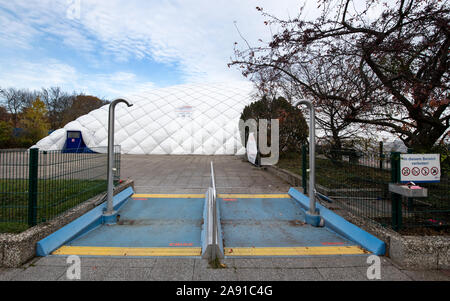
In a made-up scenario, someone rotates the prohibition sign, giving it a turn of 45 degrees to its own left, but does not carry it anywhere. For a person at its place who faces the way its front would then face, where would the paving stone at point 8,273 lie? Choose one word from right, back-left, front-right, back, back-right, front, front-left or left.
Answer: right

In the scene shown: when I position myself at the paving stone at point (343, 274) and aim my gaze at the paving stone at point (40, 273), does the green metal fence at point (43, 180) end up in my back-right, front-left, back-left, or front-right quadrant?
front-right

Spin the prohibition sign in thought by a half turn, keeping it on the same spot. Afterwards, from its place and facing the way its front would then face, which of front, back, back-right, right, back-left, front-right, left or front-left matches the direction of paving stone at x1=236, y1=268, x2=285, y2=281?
back-left

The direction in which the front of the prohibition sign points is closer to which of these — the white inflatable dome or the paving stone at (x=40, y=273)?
the paving stone

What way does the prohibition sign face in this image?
toward the camera

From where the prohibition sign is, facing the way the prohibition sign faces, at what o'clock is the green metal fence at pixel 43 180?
The green metal fence is roughly at 2 o'clock from the prohibition sign.

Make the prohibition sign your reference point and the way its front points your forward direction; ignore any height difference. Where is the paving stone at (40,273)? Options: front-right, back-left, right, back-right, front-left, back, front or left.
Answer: front-right

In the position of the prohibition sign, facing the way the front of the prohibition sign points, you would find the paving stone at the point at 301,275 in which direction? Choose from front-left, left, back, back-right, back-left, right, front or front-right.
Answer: front-right

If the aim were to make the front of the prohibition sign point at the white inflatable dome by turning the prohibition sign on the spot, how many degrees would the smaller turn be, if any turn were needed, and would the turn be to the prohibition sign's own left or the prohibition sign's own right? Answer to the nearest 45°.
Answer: approximately 135° to the prohibition sign's own right

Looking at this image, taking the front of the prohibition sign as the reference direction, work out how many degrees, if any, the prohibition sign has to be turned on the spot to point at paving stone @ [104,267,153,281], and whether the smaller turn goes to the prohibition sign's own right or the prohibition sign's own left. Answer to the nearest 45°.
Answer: approximately 45° to the prohibition sign's own right

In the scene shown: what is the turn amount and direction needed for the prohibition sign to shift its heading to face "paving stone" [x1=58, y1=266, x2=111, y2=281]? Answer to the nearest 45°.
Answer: approximately 45° to its right

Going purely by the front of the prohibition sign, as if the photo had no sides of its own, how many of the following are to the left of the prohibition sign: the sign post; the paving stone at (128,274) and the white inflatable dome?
0

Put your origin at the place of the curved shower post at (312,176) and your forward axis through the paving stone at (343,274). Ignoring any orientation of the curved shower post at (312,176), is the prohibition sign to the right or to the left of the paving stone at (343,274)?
left

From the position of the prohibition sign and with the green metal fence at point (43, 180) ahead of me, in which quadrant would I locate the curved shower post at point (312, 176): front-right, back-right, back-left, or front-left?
front-right
